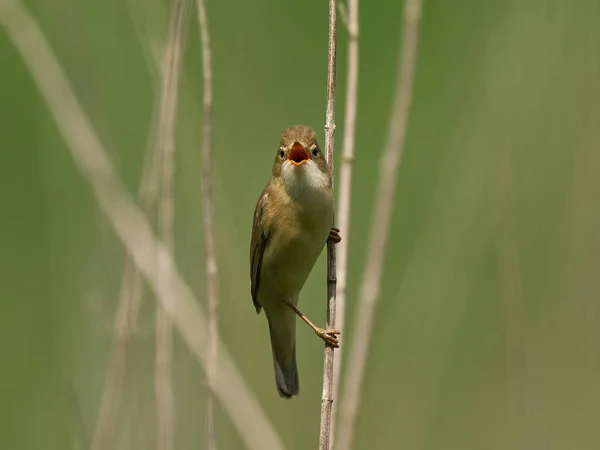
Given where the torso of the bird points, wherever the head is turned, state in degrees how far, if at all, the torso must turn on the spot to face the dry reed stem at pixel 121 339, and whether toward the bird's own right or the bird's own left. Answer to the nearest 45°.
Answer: approximately 90° to the bird's own right

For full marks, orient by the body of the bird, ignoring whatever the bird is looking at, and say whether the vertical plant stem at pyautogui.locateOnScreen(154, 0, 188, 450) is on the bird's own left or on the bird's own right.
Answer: on the bird's own right

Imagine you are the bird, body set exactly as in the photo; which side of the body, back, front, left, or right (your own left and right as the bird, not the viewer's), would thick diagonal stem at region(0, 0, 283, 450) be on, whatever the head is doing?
right
